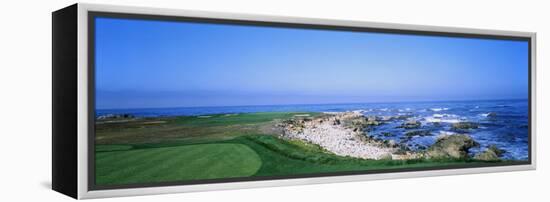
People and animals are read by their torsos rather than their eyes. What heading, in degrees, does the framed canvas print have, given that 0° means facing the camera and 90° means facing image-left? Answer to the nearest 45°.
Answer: approximately 315°
